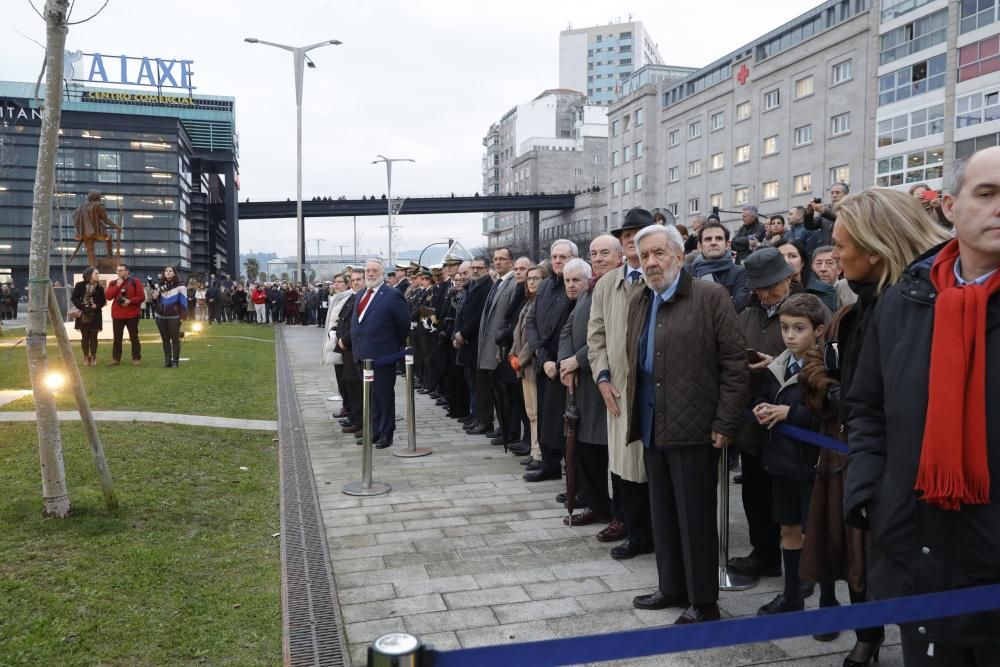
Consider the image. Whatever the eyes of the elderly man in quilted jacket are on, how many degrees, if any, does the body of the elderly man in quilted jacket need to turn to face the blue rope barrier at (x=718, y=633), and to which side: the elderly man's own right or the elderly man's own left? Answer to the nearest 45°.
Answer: approximately 45° to the elderly man's own left

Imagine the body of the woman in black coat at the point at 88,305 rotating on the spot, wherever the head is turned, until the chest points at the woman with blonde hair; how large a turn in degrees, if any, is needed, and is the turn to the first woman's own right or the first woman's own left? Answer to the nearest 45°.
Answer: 0° — they already face them

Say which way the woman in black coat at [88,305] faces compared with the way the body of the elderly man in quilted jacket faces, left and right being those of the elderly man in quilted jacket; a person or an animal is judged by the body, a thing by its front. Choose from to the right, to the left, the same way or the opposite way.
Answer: to the left

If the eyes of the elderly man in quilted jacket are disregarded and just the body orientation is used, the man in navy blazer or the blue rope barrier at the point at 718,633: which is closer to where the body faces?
the blue rope barrier

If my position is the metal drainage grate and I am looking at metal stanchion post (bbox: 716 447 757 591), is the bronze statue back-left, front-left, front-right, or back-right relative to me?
back-left

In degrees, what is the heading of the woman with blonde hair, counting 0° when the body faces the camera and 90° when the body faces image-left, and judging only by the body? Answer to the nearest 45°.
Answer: approximately 90°

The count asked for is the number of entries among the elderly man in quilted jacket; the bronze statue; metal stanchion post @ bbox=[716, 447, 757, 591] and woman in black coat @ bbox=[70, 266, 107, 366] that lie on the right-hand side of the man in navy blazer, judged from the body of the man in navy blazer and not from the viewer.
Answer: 2

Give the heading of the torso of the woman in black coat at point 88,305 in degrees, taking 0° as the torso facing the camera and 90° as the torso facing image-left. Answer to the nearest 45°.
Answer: approximately 0°

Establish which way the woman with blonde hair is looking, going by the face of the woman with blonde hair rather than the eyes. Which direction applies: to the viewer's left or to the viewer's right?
to the viewer's left
